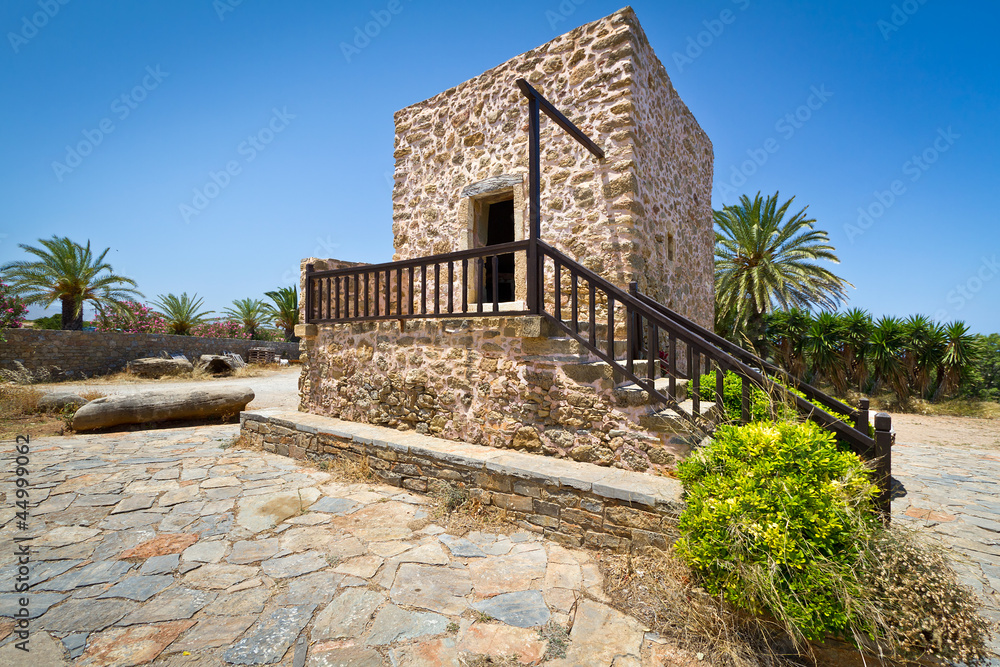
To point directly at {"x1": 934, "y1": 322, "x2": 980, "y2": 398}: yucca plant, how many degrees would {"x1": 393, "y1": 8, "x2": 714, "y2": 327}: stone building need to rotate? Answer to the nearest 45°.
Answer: approximately 180°

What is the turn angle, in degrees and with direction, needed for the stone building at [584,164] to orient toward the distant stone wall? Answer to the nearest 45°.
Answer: approximately 45° to its right

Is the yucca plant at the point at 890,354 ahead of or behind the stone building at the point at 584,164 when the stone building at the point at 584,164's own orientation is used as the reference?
behind

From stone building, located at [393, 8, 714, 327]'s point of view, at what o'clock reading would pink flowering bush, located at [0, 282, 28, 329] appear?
The pink flowering bush is roughly at 2 o'clock from the stone building.

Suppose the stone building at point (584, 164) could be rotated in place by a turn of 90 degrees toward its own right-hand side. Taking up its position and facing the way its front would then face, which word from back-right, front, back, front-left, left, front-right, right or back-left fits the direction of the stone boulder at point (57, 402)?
front-left

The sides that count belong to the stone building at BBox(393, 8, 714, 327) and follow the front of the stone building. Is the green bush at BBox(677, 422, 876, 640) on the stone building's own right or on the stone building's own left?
on the stone building's own left

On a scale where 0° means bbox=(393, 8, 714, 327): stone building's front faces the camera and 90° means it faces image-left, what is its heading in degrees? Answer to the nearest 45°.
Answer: approximately 45°

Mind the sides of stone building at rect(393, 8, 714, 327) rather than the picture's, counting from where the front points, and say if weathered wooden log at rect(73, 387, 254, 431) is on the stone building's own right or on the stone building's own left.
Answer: on the stone building's own right

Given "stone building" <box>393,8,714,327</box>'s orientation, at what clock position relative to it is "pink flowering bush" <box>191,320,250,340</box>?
The pink flowering bush is roughly at 3 o'clock from the stone building.

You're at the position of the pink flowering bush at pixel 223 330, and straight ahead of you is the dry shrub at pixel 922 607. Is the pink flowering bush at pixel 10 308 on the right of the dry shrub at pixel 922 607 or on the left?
right

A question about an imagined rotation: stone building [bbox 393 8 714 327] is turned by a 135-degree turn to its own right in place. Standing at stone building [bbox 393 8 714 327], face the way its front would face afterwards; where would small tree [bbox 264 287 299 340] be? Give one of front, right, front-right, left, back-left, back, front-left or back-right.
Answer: front-left

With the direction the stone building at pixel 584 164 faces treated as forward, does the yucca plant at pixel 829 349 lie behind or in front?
behind

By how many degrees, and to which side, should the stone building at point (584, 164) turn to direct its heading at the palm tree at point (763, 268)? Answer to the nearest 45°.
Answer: approximately 180°

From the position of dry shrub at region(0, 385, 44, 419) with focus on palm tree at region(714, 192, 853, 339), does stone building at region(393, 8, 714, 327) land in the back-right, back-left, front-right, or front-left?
front-right
